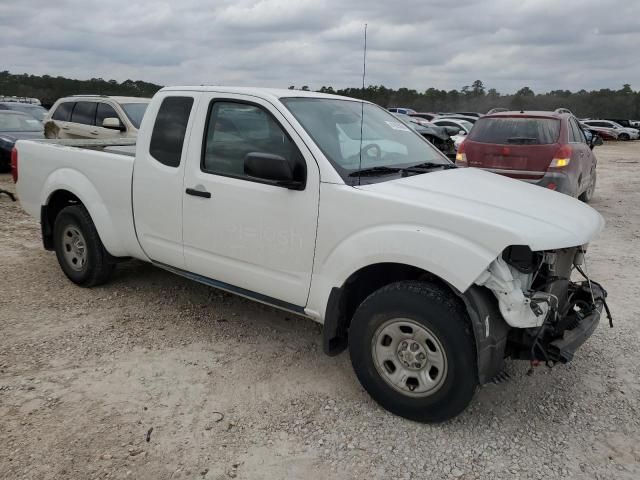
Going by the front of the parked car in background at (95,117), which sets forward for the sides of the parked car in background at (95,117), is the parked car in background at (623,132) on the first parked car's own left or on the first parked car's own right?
on the first parked car's own left

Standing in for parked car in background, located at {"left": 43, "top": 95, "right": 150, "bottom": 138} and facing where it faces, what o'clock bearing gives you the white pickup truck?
The white pickup truck is roughly at 1 o'clock from the parked car in background.

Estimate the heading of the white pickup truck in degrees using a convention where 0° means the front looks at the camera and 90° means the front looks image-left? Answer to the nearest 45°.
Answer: approximately 315°

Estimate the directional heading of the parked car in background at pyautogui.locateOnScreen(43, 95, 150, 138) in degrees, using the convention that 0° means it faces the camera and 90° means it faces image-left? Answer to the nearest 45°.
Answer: approximately 315°

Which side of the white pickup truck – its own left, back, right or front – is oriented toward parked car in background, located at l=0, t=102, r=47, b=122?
back

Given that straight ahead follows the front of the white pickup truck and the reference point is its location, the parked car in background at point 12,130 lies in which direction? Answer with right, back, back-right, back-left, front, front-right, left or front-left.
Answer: back

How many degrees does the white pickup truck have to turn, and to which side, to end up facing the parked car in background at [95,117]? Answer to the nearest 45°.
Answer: approximately 180°

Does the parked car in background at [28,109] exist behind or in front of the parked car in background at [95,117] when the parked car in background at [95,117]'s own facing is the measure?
behind

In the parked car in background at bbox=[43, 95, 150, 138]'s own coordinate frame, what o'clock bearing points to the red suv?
The red suv is roughly at 12 o'clock from the parked car in background.
